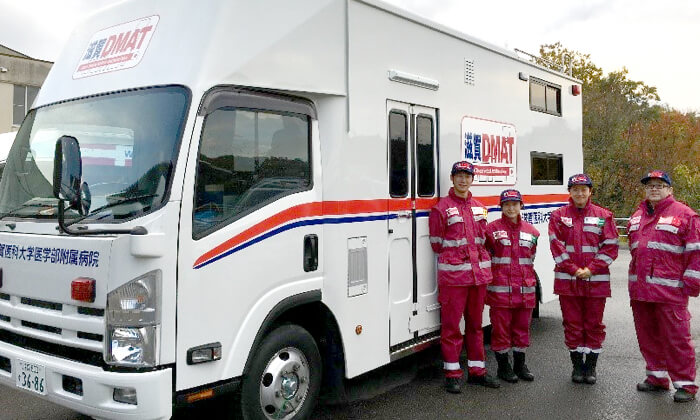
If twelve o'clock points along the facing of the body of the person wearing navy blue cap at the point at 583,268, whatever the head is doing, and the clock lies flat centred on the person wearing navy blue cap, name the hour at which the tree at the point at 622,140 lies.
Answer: The tree is roughly at 6 o'clock from the person wearing navy blue cap.

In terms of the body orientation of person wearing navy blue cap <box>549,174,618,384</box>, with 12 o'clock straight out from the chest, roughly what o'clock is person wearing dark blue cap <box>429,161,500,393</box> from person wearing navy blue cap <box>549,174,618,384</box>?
person wearing dark blue cap <box>429,161,500,393</box> is roughly at 2 o'clock from person wearing navy blue cap <box>549,174,618,384</box>.

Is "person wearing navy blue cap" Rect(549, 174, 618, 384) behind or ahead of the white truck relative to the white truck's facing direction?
behind

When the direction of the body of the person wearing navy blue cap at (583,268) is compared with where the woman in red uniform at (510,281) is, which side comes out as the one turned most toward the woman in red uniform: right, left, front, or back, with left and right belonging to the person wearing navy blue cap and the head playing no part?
right

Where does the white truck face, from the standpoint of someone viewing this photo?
facing the viewer and to the left of the viewer

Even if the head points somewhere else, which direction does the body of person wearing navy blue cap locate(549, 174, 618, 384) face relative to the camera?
toward the camera

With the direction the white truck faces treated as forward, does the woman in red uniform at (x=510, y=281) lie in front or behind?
behind
